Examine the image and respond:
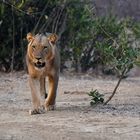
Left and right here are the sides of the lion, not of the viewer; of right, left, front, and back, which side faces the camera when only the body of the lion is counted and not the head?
front
